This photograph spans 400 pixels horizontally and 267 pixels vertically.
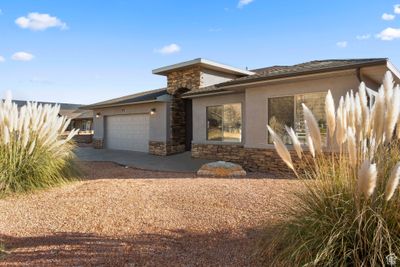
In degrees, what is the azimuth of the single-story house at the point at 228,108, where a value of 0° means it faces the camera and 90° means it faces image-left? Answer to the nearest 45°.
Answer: approximately 45°

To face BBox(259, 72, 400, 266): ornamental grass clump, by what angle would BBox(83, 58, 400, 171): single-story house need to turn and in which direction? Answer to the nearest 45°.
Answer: approximately 45° to its left

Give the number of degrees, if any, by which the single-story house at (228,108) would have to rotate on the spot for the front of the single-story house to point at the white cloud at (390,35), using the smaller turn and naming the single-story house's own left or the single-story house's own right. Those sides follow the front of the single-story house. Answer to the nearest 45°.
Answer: approximately 135° to the single-story house's own left

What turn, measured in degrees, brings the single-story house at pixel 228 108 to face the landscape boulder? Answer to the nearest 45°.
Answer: approximately 45° to its left

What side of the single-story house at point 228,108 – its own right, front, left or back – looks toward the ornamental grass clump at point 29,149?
front

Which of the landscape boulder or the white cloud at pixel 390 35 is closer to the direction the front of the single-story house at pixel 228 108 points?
the landscape boulder
